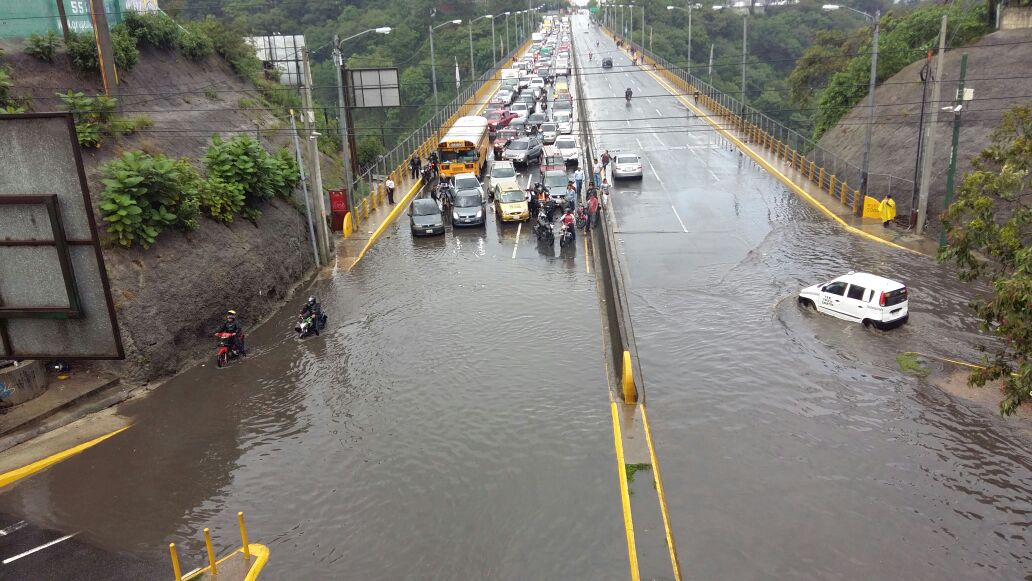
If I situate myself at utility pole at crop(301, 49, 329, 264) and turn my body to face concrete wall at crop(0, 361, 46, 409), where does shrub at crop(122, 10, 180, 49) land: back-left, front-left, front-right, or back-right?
back-right

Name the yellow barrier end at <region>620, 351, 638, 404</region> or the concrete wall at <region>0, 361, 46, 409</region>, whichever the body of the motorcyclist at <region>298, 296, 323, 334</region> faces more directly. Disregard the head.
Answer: the concrete wall

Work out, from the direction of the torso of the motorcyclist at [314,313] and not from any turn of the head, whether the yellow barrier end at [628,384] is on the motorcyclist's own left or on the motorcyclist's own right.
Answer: on the motorcyclist's own left

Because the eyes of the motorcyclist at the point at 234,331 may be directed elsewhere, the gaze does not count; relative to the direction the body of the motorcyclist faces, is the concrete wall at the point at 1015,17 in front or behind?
behind

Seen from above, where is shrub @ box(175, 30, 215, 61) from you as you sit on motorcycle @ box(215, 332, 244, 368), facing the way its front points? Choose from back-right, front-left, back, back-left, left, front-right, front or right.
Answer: back-right

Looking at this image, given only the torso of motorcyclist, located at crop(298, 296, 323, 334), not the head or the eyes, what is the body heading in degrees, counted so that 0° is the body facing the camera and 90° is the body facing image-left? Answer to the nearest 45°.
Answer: approximately 45°

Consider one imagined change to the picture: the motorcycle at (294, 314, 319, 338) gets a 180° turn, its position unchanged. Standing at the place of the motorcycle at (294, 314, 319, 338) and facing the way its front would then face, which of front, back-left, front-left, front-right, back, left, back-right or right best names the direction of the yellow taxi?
front

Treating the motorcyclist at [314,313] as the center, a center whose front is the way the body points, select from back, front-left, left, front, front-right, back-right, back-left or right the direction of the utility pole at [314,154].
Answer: back-right

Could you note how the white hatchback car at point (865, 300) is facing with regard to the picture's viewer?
facing away from the viewer and to the left of the viewer

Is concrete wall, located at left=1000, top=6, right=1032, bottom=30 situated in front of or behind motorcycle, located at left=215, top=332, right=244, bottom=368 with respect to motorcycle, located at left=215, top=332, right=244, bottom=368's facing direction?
behind
